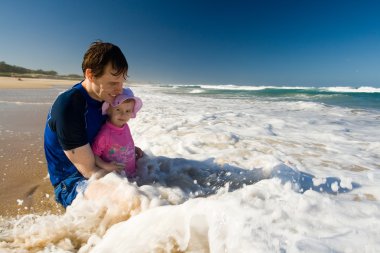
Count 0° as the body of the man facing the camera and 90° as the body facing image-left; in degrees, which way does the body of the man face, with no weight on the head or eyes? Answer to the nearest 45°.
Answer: approximately 270°

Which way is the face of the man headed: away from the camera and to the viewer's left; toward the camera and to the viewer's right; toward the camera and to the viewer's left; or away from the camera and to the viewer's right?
toward the camera and to the viewer's right

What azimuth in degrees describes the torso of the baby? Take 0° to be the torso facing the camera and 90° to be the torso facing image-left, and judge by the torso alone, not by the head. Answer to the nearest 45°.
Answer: approximately 315°
